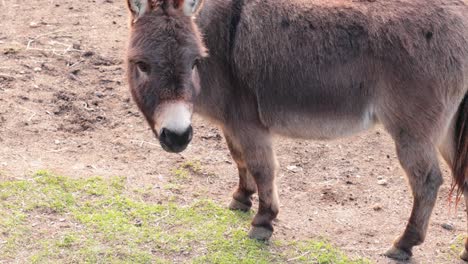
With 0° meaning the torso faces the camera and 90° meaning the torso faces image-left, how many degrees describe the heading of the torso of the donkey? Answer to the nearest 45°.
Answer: approximately 90°

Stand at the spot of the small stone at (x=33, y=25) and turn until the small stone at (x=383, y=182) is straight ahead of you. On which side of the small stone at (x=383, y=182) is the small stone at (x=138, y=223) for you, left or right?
right

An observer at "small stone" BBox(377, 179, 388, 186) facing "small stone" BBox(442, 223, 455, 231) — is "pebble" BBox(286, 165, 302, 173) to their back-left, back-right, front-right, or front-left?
back-right

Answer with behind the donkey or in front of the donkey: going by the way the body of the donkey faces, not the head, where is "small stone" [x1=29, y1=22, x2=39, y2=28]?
in front

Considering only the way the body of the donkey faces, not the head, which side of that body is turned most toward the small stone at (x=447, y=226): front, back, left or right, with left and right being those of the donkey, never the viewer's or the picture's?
back

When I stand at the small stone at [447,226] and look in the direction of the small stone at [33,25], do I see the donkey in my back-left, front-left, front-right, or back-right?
front-left

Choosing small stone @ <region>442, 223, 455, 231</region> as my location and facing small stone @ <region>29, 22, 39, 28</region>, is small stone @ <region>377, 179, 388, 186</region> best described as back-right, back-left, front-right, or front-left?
front-right
